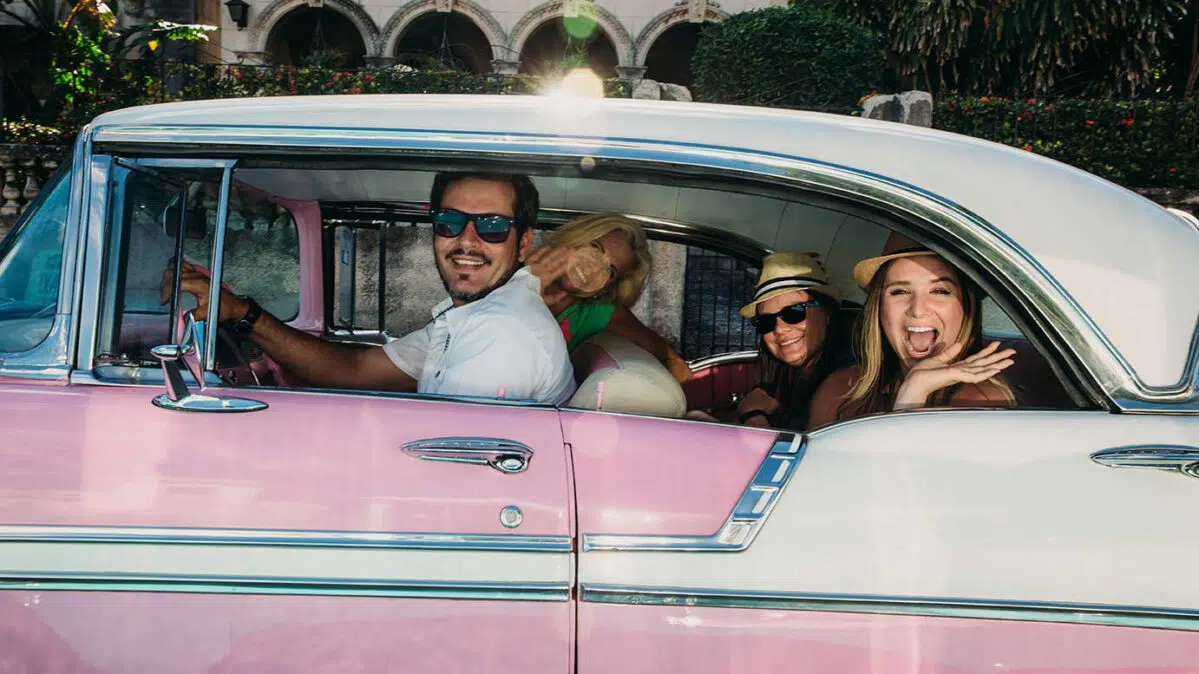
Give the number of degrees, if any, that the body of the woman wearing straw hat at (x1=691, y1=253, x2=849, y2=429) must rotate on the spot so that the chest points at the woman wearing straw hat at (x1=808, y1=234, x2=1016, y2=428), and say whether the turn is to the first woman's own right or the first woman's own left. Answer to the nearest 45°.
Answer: approximately 45° to the first woman's own left

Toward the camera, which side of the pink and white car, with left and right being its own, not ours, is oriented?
left

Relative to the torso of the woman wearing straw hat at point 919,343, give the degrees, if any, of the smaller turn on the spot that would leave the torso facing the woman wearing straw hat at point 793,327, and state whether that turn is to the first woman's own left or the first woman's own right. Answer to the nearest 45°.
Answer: approximately 135° to the first woman's own right

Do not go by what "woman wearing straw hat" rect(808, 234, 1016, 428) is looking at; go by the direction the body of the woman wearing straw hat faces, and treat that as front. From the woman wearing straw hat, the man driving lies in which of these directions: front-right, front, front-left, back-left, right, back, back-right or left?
right

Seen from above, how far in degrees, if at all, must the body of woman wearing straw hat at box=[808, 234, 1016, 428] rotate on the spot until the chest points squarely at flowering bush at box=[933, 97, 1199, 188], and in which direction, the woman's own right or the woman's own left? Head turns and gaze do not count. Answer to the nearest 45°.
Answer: approximately 180°

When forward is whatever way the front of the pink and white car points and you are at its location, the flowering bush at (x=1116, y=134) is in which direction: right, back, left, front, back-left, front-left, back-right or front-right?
back-right

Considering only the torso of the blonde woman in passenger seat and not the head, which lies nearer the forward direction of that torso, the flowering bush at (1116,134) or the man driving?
the man driving

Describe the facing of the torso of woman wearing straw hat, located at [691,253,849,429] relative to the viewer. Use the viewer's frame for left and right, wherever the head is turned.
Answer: facing the viewer and to the left of the viewer

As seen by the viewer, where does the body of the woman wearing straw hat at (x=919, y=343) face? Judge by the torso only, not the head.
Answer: toward the camera
